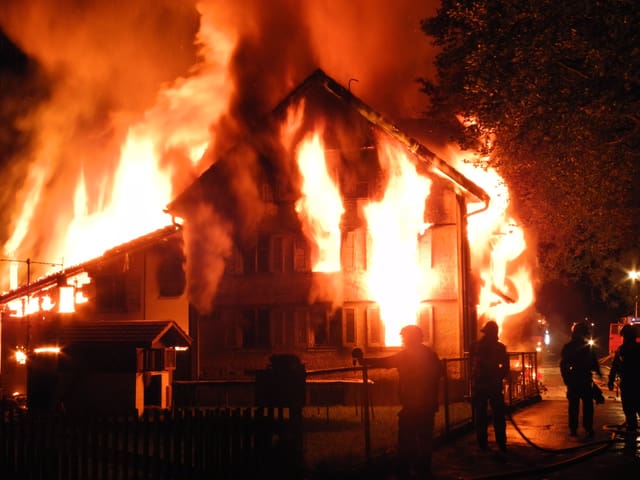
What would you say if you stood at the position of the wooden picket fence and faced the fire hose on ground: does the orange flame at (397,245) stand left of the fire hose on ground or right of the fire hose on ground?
left

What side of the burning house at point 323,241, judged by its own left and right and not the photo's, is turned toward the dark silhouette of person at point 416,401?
front

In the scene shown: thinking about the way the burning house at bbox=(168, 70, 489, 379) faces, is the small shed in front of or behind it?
in front

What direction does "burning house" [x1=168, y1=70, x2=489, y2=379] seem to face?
toward the camera

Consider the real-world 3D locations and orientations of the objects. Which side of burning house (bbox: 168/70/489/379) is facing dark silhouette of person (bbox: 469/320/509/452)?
front

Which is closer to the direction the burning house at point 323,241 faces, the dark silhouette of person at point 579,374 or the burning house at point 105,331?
the dark silhouette of person

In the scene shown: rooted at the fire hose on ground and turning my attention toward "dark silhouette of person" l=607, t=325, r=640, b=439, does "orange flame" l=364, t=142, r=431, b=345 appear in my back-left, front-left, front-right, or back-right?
front-left

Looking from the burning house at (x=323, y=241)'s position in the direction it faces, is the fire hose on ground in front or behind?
in front

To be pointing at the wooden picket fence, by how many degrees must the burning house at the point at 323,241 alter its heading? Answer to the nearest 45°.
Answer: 0° — it already faces it

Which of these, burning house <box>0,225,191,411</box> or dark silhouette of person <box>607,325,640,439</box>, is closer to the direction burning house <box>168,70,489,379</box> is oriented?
the dark silhouette of person
